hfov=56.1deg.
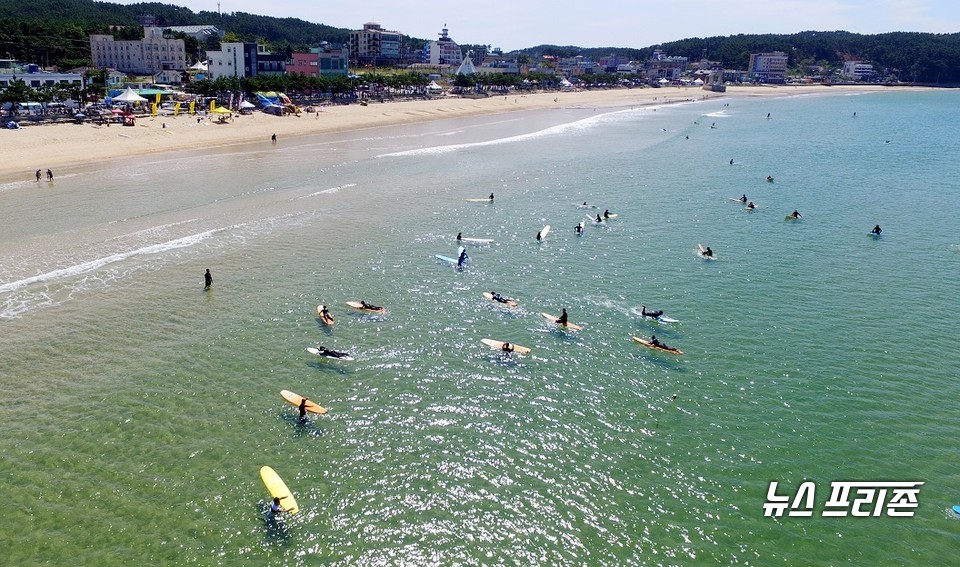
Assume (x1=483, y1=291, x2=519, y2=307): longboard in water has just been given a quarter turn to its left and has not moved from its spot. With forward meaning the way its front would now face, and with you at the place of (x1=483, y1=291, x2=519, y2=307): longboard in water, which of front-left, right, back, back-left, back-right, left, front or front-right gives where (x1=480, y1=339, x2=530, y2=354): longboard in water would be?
front-left

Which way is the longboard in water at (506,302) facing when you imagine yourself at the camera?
facing away from the viewer and to the left of the viewer

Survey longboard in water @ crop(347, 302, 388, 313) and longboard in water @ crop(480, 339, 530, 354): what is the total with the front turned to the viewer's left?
2

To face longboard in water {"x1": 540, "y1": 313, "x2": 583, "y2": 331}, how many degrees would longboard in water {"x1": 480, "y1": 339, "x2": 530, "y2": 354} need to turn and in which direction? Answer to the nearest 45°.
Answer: approximately 135° to its right

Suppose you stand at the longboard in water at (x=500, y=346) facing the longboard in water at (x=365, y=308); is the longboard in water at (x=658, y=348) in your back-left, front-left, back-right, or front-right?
back-right

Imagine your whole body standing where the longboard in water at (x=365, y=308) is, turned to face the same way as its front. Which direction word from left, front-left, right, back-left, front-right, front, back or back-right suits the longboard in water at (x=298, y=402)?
left

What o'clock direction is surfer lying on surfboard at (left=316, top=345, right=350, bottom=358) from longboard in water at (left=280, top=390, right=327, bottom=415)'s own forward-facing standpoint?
The surfer lying on surfboard is roughly at 2 o'clock from the longboard in water.

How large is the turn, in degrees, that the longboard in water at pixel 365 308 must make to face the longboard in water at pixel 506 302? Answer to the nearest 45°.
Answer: approximately 180°

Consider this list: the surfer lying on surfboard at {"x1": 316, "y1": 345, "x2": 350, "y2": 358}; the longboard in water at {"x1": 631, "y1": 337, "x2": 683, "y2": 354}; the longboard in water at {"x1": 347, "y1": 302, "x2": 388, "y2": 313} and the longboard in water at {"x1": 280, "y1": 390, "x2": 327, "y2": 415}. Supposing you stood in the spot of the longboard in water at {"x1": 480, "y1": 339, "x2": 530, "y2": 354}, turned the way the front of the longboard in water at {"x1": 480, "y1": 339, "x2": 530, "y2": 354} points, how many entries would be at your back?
1

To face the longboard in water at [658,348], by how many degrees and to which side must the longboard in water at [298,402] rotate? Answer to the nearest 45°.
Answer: approximately 135° to its right

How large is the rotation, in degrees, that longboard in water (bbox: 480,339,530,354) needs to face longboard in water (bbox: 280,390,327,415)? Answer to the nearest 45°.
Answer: approximately 45° to its left

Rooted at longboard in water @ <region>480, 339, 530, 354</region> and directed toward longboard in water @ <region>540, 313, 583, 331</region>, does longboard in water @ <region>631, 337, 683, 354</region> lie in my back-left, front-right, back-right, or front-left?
front-right

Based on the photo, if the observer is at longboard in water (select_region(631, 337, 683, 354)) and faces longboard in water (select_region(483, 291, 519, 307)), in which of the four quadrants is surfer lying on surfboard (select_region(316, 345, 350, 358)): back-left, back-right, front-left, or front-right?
front-left

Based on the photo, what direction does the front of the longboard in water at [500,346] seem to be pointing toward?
to the viewer's left

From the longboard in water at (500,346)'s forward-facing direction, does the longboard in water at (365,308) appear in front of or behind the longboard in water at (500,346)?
in front

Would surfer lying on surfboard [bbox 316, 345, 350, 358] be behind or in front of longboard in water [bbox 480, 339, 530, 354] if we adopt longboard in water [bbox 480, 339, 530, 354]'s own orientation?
in front

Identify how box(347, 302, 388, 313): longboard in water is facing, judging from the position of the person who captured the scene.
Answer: facing to the left of the viewer

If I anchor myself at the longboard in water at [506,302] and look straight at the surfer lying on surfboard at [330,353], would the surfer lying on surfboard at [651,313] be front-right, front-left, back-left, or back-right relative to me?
back-left

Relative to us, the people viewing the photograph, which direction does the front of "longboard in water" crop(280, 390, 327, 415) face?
facing away from the viewer and to the left of the viewer

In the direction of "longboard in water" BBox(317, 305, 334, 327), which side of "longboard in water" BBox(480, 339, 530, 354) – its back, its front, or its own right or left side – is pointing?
front
